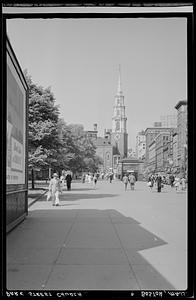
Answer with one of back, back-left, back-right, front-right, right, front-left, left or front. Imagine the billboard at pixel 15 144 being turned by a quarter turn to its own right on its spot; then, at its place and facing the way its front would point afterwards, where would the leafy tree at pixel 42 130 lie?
back

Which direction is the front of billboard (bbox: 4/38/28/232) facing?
to the viewer's right
